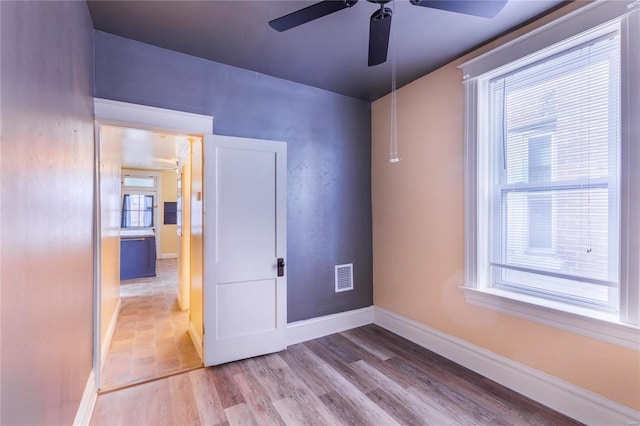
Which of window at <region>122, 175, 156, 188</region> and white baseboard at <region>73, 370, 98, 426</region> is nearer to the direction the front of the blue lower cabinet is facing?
the white baseboard

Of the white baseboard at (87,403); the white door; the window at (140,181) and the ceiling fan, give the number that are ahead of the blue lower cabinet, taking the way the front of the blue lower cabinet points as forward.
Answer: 3

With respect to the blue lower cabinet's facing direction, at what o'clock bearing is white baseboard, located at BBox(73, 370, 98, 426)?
The white baseboard is roughly at 12 o'clock from the blue lower cabinet.

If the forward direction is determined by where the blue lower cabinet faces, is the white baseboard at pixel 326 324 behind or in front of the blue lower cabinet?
in front

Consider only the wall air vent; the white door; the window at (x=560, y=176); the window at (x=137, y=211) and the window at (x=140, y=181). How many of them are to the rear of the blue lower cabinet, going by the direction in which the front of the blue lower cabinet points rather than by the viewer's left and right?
2

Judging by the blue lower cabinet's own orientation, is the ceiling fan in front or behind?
in front

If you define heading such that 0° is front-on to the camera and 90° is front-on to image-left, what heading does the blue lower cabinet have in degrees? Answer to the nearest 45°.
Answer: approximately 0°

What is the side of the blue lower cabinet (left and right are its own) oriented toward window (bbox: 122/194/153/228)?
back

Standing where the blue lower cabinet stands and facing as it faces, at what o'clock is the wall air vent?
The wall air vent is roughly at 11 o'clock from the blue lower cabinet.

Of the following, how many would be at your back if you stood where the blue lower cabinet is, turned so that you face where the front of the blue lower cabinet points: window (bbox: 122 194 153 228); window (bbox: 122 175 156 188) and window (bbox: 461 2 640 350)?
2

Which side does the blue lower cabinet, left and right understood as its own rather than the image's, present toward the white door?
front
